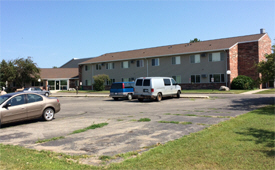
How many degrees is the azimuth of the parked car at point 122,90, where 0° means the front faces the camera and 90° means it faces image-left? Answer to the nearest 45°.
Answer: approximately 225°

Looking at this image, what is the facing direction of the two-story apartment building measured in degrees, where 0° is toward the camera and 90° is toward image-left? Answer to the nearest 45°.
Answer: approximately 45°

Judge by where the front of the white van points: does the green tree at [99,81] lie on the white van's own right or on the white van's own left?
on the white van's own left

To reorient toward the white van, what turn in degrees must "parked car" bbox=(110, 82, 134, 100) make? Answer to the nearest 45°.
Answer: approximately 90° to its right

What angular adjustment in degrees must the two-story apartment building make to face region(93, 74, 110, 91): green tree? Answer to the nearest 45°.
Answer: approximately 45° to its right

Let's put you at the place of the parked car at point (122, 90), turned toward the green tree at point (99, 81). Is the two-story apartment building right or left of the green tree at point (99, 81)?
right

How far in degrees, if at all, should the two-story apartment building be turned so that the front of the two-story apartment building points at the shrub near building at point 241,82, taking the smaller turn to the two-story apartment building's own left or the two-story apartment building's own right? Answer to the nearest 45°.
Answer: approximately 90° to the two-story apartment building's own left

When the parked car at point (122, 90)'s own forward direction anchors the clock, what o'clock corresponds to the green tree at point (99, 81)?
The green tree is roughly at 10 o'clock from the parked car.

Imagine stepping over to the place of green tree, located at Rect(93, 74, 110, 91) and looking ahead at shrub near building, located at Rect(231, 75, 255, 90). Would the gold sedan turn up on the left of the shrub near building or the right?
right

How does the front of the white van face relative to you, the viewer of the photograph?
facing away from the viewer and to the right of the viewer
